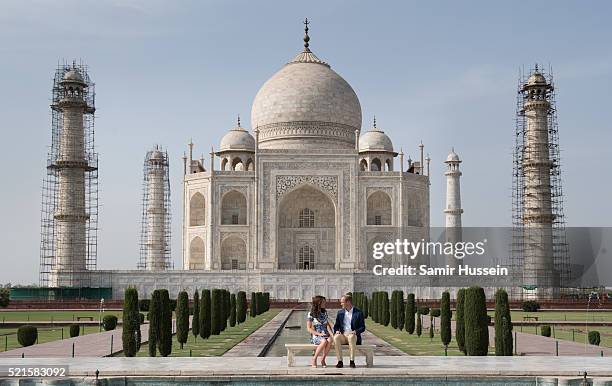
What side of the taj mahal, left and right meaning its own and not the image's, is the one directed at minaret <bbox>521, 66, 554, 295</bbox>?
left

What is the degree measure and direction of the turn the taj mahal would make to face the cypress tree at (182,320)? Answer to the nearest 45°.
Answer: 0° — it already faces it

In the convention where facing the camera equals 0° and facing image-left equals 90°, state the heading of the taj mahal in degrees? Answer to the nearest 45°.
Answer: approximately 0°

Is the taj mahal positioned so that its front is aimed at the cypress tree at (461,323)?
yes

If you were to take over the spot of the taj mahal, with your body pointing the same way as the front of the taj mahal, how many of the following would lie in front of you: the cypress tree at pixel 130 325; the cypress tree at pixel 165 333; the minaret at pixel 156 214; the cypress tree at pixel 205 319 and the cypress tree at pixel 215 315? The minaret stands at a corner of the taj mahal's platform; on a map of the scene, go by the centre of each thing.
4

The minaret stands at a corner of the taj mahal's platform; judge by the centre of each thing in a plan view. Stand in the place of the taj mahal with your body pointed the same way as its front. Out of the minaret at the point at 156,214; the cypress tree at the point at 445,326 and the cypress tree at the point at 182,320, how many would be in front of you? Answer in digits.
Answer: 2

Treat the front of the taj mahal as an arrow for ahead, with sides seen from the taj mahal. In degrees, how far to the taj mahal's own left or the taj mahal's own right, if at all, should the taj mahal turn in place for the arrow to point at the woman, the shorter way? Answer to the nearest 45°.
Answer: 0° — it already faces them

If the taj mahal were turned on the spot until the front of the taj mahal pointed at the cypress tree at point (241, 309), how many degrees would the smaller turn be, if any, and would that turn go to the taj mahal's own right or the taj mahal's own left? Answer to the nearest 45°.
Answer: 0° — it already faces it

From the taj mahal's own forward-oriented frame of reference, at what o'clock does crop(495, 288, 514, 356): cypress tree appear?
The cypress tree is roughly at 12 o'clock from the taj mahal.
